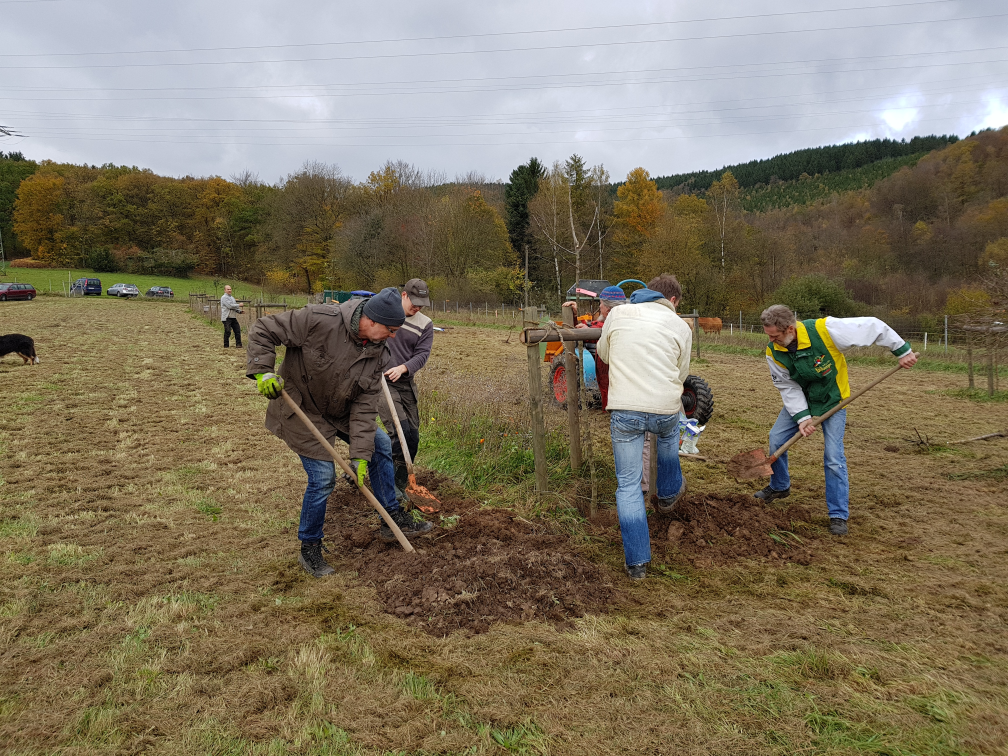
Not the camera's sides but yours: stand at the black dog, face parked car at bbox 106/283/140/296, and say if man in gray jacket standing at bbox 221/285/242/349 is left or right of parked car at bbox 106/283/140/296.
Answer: right

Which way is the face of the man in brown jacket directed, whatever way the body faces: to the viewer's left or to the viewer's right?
to the viewer's right

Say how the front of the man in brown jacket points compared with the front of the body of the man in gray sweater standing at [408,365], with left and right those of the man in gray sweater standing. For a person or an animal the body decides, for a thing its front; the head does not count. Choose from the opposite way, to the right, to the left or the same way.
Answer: to the left

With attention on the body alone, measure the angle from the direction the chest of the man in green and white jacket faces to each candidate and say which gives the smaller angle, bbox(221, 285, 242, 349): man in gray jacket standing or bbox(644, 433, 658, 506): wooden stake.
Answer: the wooden stake

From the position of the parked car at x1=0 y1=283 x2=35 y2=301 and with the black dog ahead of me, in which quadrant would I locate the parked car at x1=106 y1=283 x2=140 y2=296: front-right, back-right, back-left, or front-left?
back-left

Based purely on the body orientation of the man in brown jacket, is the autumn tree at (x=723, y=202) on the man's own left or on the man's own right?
on the man's own left

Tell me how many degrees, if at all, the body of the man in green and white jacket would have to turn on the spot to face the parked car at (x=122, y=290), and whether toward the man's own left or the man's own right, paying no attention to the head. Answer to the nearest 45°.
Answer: approximately 90° to the man's own right
